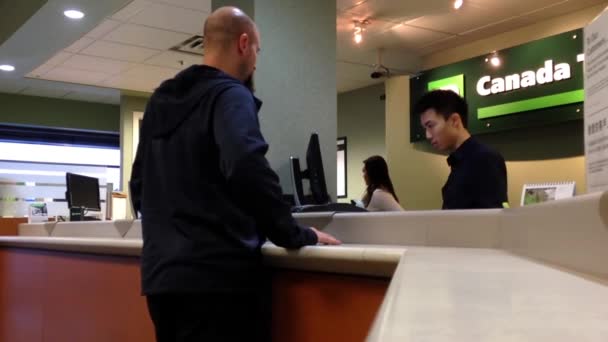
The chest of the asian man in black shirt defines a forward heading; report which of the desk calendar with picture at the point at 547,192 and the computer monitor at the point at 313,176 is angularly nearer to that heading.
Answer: the computer monitor

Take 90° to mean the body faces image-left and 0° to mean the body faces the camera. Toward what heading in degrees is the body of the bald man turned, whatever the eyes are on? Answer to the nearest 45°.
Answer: approximately 225°

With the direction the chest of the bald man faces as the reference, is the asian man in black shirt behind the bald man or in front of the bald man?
in front

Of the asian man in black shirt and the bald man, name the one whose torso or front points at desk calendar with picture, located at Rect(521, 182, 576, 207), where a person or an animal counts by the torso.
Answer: the bald man

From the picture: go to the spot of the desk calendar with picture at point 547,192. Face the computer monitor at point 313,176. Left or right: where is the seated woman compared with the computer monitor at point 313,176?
right

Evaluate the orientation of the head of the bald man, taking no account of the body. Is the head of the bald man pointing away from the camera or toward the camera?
away from the camera

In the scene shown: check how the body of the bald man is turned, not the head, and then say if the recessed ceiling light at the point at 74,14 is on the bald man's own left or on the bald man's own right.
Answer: on the bald man's own left

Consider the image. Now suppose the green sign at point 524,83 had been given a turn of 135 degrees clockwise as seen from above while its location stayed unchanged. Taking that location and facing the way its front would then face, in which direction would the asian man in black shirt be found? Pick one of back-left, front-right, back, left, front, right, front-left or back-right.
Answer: back

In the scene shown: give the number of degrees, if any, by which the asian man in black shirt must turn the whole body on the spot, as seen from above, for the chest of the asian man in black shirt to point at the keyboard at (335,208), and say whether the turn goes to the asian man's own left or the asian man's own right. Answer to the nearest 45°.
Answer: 0° — they already face it
